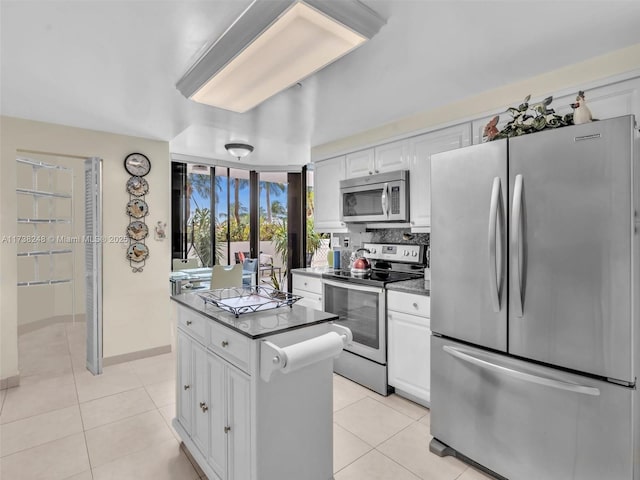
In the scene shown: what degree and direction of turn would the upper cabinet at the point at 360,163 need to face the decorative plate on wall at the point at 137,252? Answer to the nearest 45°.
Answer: approximately 45° to its right

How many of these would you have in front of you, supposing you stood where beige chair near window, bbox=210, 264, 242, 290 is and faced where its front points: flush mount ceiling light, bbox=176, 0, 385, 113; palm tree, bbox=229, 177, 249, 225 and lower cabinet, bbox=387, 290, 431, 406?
1

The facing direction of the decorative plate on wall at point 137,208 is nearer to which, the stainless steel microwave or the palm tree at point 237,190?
the stainless steel microwave

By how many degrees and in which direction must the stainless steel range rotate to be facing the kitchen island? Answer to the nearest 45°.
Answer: approximately 45° to its left

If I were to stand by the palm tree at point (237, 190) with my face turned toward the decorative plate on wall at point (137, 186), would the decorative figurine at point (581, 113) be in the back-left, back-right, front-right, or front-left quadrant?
front-left

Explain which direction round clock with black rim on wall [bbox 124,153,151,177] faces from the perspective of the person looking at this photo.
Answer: facing the viewer

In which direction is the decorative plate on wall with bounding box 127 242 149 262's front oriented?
toward the camera

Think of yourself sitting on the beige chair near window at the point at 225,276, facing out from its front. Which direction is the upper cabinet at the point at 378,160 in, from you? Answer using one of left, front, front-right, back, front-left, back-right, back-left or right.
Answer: back-right

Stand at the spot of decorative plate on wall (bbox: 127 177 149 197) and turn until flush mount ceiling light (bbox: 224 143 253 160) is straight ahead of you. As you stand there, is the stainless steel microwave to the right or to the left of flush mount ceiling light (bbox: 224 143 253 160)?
right
